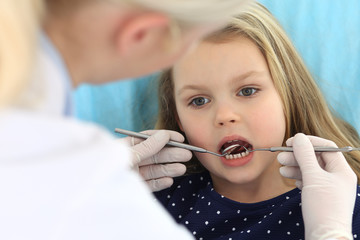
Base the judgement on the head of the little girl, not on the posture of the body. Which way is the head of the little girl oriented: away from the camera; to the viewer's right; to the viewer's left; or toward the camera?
toward the camera

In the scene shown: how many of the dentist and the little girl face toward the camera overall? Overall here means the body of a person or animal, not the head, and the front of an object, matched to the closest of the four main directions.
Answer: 1

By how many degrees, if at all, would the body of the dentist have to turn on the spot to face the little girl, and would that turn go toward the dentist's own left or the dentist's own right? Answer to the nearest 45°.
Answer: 0° — they already face them

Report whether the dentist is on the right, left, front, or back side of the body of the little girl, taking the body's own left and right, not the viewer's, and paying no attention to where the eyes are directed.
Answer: front

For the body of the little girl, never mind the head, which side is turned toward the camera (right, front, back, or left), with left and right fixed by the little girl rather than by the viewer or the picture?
front

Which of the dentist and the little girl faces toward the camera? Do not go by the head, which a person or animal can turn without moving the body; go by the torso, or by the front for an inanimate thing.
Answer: the little girl

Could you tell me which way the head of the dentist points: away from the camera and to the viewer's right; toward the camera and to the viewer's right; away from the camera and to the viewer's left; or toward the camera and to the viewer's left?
away from the camera and to the viewer's right

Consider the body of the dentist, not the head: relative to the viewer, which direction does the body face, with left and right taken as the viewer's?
facing away from the viewer and to the right of the viewer
